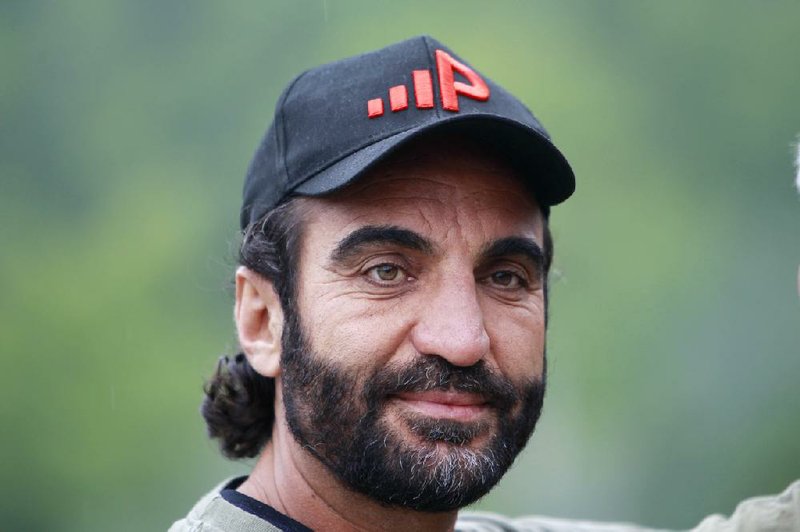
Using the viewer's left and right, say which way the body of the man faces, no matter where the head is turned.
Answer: facing the viewer and to the right of the viewer

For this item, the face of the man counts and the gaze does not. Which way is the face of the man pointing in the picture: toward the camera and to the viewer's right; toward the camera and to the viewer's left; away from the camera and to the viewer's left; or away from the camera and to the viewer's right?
toward the camera and to the viewer's right
